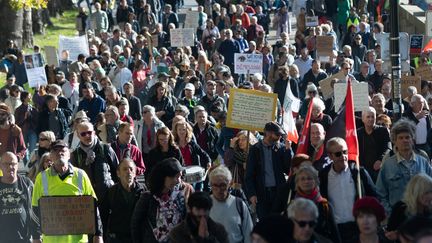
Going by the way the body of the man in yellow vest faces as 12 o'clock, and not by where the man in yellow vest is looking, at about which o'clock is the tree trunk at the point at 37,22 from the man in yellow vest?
The tree trunk is roughly at 6 o'clock from the man in yellow vest.

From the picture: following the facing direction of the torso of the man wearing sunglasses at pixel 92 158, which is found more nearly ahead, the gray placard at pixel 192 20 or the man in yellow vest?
the man in yellow vest

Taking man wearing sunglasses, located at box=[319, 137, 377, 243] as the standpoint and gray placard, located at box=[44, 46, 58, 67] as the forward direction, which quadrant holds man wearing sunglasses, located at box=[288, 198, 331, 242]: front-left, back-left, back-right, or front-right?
back-left

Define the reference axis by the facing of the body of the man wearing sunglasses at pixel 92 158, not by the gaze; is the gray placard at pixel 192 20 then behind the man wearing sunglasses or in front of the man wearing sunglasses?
behind

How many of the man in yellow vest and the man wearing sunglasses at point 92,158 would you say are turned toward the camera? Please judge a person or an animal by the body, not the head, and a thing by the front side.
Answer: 2

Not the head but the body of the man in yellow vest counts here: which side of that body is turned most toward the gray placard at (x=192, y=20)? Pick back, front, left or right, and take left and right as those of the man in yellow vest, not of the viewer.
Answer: back

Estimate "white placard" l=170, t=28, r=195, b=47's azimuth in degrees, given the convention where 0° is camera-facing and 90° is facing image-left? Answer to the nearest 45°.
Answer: approximately 0°

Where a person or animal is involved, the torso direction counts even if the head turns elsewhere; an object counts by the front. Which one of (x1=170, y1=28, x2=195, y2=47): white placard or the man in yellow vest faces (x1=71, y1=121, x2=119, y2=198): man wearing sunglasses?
the white placard

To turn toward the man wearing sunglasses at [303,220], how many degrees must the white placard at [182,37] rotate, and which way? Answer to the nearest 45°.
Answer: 0° — it already faces them

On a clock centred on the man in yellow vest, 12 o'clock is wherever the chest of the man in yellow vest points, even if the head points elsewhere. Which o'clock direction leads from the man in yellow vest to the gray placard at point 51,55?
The gray placard is roughly at 6 o'clock from the man in yellow vest.
